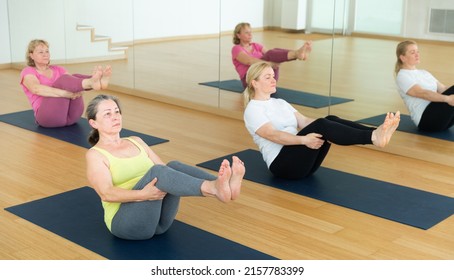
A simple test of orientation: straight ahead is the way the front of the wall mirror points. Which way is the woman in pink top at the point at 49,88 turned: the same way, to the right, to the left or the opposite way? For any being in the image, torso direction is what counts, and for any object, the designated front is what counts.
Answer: to the left

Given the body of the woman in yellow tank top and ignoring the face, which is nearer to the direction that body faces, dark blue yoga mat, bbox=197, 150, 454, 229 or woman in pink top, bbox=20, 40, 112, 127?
the dark blue yoga mat

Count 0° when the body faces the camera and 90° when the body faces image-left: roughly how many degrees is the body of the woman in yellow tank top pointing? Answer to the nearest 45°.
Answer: approximately 315°

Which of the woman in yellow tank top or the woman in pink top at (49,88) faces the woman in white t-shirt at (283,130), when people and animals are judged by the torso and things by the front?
the woman in pink top

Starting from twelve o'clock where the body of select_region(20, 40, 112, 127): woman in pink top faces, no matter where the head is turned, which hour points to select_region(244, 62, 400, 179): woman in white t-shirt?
The woman in white t-shirt is roughly at 12 o'clock from the woman in pink top.

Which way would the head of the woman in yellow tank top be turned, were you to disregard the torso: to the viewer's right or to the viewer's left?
to the viewer's right

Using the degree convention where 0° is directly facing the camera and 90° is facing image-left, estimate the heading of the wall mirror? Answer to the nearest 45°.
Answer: approximately 45°

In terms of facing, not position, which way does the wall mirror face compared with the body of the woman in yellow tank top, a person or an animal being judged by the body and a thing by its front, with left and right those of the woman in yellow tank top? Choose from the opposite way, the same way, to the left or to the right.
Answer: to the right

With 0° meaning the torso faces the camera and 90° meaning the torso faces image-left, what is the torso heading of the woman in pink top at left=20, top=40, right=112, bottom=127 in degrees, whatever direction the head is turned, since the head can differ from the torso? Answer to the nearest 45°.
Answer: approximately 315°

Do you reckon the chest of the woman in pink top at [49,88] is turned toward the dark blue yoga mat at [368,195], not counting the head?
yes

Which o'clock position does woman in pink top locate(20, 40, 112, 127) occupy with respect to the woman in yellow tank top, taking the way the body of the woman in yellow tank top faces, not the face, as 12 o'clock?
The woman in pink top is roughly at 7 o'clock from the woman in yellow tank top.
